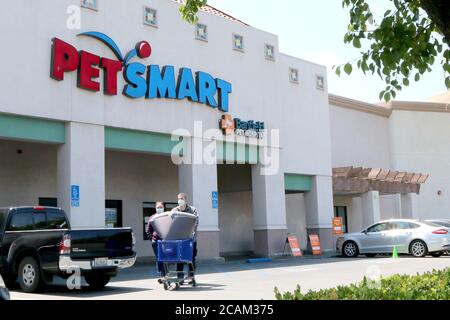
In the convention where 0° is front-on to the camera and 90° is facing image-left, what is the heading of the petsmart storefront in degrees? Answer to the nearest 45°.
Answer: approximately 315°

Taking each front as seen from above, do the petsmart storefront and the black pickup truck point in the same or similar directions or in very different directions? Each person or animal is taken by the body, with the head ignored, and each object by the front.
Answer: very different directions

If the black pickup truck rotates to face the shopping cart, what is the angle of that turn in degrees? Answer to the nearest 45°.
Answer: approximately 135° to its right

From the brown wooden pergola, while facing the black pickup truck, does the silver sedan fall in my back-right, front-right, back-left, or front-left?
front-left

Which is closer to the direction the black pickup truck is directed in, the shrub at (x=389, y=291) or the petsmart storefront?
the petsmart storefront

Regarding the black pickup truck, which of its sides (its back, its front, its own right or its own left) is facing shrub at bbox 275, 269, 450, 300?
back

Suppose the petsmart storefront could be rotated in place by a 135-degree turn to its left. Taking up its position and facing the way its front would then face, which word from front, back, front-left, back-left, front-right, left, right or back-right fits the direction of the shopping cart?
back

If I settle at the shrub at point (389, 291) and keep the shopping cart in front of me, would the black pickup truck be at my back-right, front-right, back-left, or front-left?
front-left

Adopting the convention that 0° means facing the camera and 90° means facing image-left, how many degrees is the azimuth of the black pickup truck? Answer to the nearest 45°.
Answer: approximately 135°

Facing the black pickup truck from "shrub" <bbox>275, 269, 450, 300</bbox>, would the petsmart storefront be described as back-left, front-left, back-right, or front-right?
front-right
